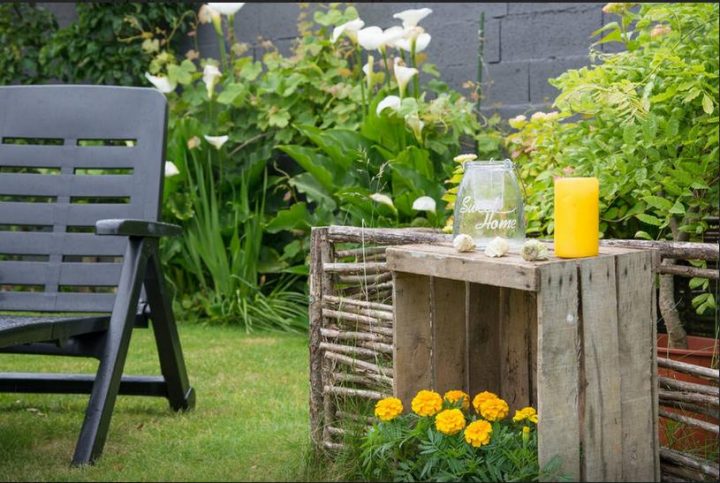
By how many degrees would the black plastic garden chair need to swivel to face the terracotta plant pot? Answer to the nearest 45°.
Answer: approximately 90° to its left

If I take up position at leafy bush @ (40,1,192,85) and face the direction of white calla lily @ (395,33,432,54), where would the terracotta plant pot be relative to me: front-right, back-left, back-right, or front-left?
front-right

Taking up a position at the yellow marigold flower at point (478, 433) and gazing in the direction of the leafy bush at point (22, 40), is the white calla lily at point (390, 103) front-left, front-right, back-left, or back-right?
front-right

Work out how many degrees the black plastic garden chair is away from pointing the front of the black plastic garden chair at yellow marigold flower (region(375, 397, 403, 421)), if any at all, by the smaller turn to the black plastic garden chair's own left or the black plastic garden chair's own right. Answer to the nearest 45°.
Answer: approximately 90° to the black plastic garden chair's own left

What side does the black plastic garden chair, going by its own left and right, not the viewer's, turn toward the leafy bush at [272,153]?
back

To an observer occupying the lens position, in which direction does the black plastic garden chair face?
facing the viewer and to the left of the viewer

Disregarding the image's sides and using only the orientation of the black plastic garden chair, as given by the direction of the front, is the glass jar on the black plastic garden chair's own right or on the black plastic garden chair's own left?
on the black plastic garden chair's own left
